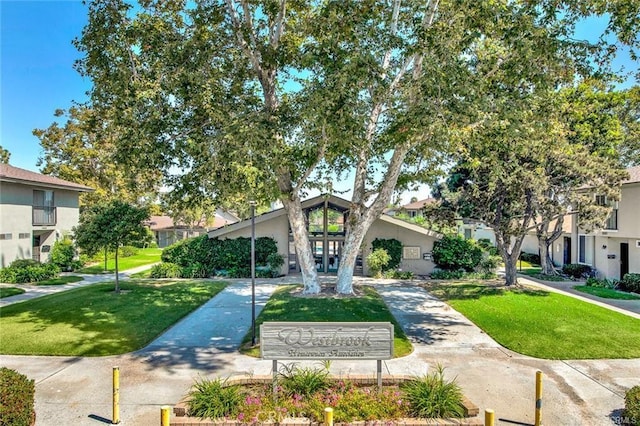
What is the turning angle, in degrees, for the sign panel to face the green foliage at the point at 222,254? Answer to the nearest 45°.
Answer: approximately 180°

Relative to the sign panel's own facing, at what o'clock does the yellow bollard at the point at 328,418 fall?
The yellow bollard is roughly at 12 o'clock from the sign panel.

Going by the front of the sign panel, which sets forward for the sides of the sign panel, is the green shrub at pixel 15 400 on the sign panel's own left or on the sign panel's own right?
on the sign panel's own right

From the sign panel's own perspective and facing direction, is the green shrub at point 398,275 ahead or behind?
behind

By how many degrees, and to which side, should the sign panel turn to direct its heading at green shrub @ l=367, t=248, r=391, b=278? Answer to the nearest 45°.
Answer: approximately 180°

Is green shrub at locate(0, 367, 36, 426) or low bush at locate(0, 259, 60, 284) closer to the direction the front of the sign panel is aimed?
the green shrub

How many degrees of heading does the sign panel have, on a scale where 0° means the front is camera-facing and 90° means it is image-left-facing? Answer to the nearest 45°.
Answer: approximately 0°

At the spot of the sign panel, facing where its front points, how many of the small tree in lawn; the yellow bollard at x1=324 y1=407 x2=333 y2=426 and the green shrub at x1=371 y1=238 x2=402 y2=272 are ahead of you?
1
